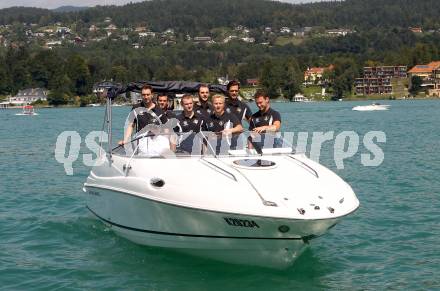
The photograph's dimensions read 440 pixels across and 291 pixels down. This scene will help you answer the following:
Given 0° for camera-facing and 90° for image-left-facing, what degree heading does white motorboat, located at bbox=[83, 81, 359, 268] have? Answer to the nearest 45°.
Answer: approximately 315°
